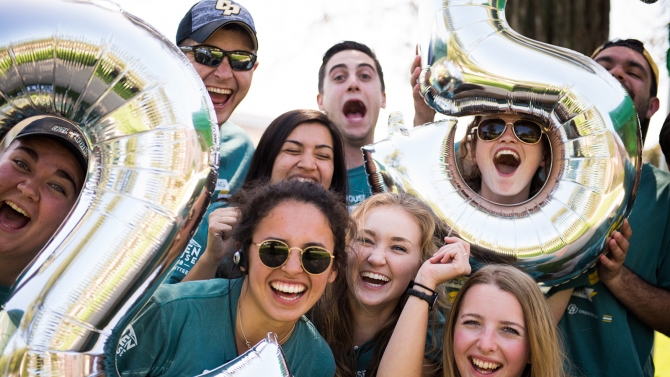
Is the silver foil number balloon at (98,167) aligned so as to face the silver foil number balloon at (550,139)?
no

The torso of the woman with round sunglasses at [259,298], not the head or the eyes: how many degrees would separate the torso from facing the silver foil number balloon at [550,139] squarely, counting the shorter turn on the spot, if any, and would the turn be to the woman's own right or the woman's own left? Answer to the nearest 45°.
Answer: approximately 90° to the woman's own left

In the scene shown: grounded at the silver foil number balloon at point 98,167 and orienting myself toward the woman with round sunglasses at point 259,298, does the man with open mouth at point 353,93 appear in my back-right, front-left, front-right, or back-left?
front-left

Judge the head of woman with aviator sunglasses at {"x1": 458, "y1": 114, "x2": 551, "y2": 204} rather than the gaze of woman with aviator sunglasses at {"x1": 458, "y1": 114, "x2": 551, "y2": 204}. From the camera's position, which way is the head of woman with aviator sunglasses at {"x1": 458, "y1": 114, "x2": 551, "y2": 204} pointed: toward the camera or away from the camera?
toward the camera

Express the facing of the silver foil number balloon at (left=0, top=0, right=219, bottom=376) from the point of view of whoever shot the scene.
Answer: facing the viewer

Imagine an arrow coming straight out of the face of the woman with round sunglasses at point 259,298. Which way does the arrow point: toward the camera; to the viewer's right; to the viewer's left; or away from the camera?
toward the camera

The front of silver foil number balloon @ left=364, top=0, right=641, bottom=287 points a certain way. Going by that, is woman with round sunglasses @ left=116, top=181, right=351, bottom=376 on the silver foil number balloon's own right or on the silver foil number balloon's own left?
on the silver foil number balloon's own right

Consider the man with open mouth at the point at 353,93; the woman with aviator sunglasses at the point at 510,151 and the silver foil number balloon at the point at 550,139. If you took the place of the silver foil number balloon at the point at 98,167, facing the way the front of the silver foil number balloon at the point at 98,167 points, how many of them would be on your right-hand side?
0

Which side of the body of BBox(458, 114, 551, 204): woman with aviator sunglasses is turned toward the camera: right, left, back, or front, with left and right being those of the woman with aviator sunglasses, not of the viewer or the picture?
front

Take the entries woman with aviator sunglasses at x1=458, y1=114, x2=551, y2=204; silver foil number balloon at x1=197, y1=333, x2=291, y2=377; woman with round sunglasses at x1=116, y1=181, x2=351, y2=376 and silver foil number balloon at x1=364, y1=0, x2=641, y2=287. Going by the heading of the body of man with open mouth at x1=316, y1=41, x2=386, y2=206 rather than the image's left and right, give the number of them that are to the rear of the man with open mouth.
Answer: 0

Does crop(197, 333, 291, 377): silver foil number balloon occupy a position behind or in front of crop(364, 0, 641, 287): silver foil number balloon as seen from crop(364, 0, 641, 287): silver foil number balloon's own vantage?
in front

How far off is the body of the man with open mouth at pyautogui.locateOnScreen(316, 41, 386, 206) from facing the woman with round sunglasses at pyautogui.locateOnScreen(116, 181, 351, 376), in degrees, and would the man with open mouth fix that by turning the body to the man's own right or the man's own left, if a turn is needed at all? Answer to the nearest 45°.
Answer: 0° — they already face them

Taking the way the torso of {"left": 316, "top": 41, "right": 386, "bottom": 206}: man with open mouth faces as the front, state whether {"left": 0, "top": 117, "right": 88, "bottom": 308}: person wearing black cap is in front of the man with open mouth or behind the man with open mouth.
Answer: in front

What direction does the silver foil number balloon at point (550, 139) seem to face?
toward the camera

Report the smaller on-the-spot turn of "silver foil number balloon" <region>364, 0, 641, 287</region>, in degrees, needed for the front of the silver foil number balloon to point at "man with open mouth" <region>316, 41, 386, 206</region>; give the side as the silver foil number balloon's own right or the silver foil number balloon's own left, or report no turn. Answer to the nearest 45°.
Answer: approximately 135° to the silver foil number balloon's own right
